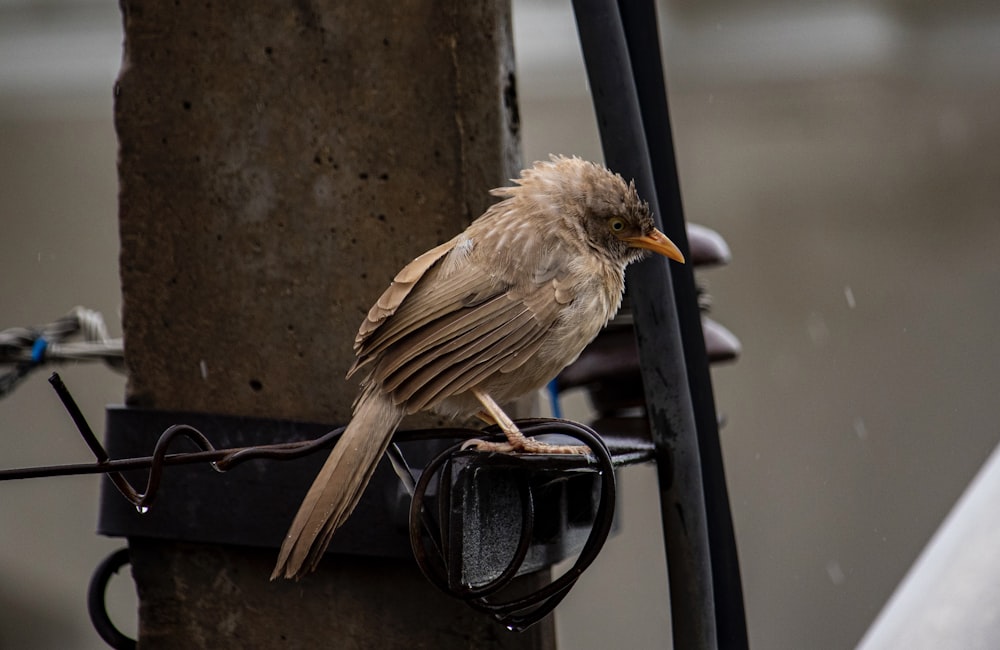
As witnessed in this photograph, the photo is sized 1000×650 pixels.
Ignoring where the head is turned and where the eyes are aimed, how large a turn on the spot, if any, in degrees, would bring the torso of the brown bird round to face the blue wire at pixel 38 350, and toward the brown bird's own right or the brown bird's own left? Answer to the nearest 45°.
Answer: approximately 135° to the brown bird's own left

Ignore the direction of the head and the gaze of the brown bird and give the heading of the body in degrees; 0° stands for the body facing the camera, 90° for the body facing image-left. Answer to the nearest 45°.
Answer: approximately 270°

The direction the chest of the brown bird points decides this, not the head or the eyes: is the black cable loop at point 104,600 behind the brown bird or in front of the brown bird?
behind

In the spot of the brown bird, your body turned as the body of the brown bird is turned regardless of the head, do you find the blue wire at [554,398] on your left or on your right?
on your left
